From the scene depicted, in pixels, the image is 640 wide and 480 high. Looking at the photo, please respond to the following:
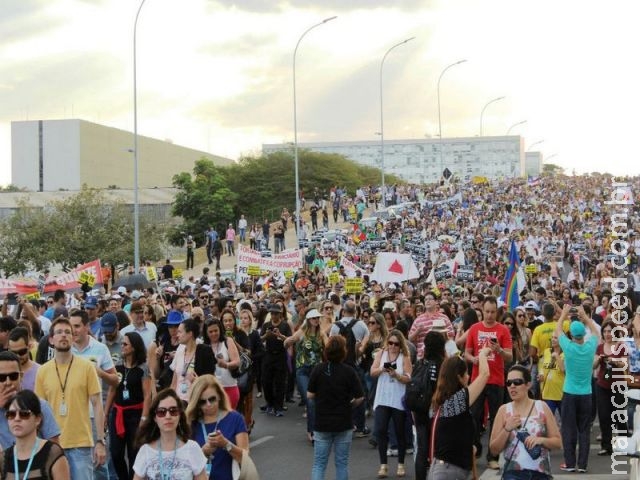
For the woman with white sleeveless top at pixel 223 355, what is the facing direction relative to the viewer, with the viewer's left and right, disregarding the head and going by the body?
facing the viewer and to the left of the viewer

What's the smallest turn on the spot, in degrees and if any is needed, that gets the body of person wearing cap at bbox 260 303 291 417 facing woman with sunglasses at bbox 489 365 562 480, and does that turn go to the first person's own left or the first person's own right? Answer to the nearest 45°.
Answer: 0° — they already face them

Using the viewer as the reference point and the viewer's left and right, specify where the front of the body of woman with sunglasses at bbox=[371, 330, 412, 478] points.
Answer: facing the viewer

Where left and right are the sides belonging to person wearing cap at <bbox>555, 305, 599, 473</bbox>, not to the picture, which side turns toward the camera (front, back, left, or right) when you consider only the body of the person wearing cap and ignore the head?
back

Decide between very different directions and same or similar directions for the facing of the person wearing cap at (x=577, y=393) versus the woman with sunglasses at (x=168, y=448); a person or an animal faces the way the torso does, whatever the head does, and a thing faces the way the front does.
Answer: very different directions

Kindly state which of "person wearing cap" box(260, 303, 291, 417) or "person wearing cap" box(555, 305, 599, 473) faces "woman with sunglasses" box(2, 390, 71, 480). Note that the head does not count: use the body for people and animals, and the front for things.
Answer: "person wearing cap" box(260, 303, 291, 417)

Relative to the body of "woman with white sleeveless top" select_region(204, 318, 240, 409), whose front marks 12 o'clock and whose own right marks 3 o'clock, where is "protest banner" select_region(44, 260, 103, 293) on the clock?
The protest banner is roughly at 4 o'clock from the woman with white sleeveless top.

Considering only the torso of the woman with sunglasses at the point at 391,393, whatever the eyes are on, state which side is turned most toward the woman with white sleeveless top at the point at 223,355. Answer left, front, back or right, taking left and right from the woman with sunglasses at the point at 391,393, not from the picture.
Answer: right

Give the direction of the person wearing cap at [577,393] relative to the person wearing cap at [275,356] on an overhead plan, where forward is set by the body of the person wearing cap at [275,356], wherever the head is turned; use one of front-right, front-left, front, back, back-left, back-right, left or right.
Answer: front-left

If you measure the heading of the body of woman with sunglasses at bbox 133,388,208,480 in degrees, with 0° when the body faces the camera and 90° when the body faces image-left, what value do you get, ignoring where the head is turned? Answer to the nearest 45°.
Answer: approximately 0°

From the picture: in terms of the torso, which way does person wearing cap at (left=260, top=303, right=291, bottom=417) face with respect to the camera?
toward the camera

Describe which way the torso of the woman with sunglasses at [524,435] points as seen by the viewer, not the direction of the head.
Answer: toward the camera

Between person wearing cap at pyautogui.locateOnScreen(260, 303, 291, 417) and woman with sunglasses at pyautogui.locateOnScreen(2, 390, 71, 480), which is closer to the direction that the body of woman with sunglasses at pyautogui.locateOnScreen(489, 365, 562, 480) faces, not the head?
the woman with sunglasses
